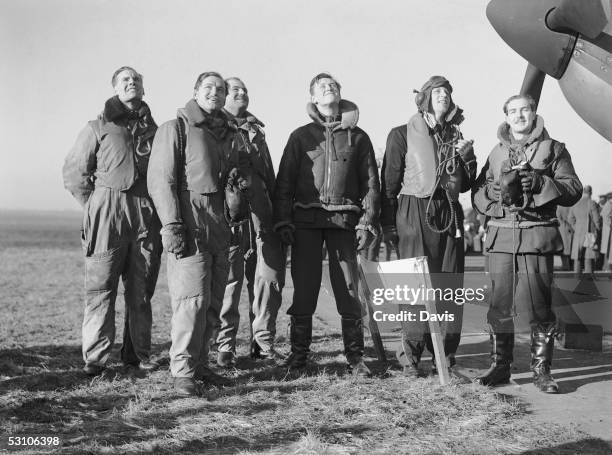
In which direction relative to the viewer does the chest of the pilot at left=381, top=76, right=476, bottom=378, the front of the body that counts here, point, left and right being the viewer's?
facing the viewer and to the right of the viewer

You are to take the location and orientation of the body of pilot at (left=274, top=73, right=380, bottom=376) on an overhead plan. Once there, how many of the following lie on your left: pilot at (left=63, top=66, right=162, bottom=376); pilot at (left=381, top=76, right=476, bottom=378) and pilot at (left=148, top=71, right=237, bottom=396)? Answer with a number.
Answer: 1

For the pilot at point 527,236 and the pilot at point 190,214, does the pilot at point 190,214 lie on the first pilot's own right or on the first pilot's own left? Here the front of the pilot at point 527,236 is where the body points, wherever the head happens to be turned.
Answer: on the first pilot's own right

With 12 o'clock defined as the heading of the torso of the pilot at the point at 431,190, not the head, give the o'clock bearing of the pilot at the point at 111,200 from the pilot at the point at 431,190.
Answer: the pilot at the point at 111,200 is roughly at 4 o'clock from the pilot at the point at 431,190.

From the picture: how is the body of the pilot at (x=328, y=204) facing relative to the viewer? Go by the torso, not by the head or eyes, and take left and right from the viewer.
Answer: facing the viewer

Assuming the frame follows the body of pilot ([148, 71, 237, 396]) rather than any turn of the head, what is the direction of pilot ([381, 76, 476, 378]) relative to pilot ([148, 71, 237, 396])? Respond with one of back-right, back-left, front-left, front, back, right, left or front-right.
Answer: front-left

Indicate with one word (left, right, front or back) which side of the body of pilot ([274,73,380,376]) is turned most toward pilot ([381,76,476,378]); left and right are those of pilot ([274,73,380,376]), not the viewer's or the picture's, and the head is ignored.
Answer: left

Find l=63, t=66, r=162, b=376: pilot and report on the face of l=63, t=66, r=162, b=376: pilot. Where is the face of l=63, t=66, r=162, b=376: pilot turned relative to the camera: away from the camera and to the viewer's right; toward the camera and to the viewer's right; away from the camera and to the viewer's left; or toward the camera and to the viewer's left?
toward the camera and to the viewer's right

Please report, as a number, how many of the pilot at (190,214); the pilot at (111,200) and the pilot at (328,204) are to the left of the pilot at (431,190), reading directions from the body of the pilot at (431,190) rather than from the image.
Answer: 0

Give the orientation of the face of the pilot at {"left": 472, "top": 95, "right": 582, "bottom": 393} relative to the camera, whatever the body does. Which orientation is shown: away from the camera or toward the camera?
toward the camera

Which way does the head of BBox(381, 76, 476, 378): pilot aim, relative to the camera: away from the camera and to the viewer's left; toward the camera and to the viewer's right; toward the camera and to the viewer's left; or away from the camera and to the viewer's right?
toward the camera and to the viewer's right

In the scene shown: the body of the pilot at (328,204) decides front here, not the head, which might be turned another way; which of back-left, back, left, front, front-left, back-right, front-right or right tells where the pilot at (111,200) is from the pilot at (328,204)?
right

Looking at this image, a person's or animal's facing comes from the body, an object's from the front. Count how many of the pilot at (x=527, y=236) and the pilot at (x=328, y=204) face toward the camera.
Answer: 2

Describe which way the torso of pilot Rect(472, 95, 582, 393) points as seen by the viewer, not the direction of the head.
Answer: toward the camera

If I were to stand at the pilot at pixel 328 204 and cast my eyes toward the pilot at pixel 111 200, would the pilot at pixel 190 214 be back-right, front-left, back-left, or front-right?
front-left
